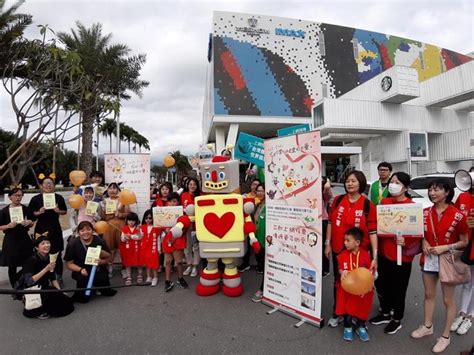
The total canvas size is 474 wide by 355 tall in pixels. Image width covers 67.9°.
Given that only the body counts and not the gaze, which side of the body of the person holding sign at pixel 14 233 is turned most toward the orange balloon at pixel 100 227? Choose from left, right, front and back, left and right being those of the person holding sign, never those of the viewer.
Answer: left

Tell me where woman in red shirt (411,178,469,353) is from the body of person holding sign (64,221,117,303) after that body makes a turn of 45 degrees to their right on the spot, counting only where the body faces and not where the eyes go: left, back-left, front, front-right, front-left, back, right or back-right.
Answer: left

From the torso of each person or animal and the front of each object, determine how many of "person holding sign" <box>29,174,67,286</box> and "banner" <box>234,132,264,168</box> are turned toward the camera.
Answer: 2

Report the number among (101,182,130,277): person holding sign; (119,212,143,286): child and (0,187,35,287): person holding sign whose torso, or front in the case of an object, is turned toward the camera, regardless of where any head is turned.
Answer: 3

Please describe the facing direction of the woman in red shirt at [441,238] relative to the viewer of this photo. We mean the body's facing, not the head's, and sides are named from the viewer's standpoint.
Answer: facing the viewer and to the left of the viewer

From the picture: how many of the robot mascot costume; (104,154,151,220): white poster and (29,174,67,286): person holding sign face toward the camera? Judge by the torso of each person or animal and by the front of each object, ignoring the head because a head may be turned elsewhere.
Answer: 3

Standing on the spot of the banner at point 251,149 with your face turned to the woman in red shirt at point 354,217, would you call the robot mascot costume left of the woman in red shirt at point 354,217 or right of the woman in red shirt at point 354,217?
right

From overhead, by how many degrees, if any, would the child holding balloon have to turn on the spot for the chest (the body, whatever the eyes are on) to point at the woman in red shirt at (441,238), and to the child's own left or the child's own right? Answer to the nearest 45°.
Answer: approximately 90° to the child's own left

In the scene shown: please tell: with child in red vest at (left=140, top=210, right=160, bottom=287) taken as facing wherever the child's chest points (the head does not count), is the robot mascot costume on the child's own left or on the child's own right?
on the child's own left

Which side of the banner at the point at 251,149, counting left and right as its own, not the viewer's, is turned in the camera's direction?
front

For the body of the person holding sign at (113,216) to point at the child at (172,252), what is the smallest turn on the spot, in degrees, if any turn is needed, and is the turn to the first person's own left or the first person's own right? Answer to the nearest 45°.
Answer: approximately 45° to the first person's own left

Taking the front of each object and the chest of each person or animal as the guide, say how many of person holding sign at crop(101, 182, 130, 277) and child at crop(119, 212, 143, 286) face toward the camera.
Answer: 2

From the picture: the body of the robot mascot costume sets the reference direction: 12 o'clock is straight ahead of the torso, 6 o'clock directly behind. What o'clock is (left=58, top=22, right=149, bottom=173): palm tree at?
The palm tree is roughly at 5 o'clock from the robot mascot costume.

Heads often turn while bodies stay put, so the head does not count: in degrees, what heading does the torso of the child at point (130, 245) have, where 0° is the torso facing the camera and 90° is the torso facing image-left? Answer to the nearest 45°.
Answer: approximately 0°

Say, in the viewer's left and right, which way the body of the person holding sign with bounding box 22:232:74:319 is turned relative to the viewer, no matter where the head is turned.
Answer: facing the viewer and to the right of the viewer

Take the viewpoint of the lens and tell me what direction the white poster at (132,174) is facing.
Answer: facing the viewer
